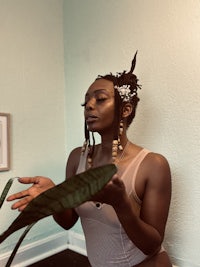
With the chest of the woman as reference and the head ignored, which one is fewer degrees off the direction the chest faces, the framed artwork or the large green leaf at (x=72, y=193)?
the large green leaf

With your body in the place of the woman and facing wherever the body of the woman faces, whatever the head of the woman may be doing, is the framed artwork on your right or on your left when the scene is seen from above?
on your right

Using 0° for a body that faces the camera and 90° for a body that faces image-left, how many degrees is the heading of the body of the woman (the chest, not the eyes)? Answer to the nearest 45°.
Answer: approximately 45°

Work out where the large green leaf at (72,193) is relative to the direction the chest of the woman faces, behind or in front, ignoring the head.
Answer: in front
